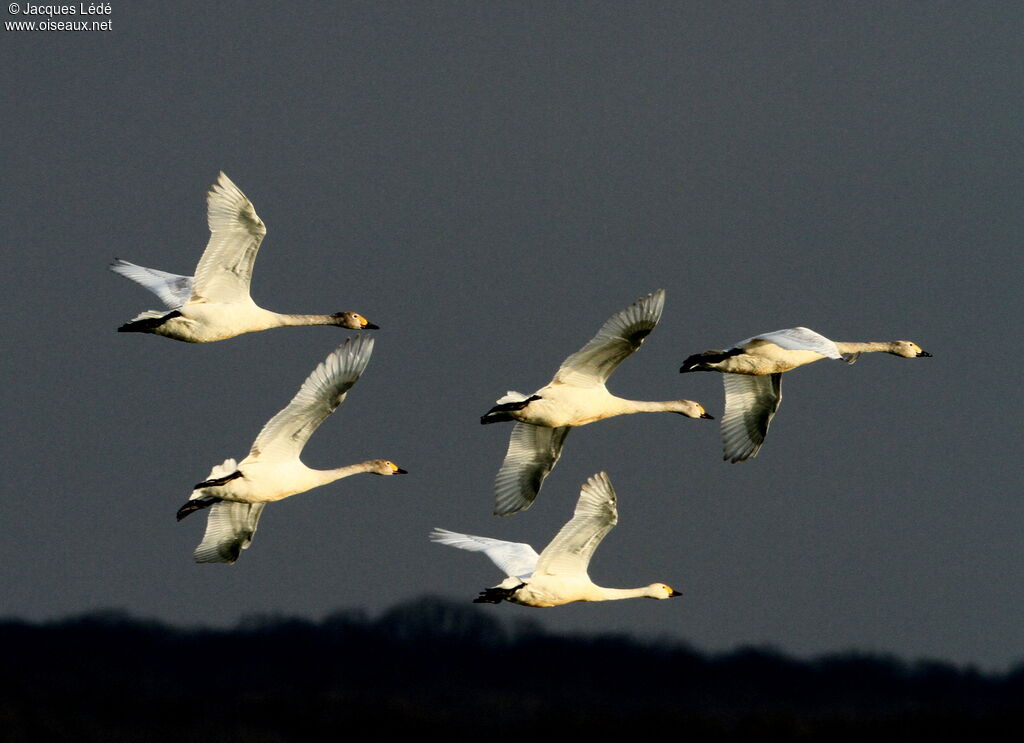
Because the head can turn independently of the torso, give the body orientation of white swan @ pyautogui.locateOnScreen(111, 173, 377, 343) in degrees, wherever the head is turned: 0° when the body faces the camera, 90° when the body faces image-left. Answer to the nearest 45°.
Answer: approximately 270°
